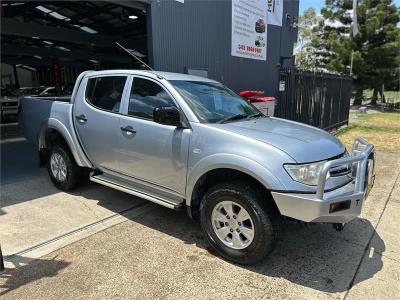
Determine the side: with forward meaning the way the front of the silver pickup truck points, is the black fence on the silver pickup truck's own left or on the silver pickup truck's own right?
on the silver pickup truck's own left

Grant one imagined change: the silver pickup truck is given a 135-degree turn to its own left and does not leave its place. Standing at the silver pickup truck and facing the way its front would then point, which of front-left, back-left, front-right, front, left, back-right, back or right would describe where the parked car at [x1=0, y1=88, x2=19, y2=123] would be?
front-left

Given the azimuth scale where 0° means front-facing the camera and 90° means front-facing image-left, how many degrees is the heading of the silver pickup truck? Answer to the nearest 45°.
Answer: approximately 315°

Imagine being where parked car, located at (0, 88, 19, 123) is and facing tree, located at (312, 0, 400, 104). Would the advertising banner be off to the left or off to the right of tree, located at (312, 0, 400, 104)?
right

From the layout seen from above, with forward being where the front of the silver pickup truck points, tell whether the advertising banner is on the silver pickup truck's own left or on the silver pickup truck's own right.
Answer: on the silver pickup truck's own left

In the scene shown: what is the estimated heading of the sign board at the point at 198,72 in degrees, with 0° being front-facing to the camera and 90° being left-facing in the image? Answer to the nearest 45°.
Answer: approximately 45°

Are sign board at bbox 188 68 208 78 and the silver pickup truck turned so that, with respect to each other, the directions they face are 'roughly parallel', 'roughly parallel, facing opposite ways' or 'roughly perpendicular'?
roughly perpendicular
